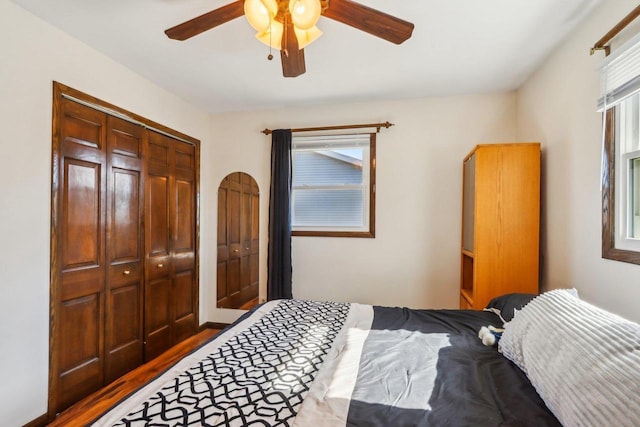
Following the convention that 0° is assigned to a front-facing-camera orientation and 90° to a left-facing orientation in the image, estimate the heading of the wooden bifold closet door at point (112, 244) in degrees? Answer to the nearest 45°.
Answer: approximately 315°

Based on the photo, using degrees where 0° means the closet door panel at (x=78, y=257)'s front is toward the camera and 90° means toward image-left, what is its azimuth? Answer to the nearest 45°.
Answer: approximately 315°

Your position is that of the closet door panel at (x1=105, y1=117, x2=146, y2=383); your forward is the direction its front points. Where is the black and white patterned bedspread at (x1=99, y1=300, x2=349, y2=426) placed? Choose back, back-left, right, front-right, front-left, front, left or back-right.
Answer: front-right

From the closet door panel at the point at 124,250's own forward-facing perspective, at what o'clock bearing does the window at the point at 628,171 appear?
The window is roughly at 12 o'clock from the closet door panel.

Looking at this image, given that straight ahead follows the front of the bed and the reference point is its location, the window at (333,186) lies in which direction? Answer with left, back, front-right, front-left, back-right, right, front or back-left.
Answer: right

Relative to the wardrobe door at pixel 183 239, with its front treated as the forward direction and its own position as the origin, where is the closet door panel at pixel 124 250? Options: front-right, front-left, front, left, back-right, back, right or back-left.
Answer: right

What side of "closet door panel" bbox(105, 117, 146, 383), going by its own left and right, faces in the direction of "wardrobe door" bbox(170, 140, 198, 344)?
left

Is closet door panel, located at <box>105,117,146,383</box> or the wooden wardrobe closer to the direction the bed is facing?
the closet door panel

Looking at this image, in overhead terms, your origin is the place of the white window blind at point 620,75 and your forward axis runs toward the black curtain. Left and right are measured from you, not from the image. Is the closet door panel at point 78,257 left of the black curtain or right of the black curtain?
left

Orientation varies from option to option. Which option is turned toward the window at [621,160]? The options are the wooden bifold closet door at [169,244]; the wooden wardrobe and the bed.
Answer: the wooden bifold closet door

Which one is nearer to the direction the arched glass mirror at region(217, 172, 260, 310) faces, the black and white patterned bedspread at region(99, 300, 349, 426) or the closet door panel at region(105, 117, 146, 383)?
the black and white patterned bedspread

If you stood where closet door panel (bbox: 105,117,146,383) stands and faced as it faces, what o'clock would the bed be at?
The bed is roughly at 1 o'clock from the closet door panel.
